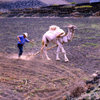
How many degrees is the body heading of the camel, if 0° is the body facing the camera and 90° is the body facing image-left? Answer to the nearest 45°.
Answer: approximately 270°
